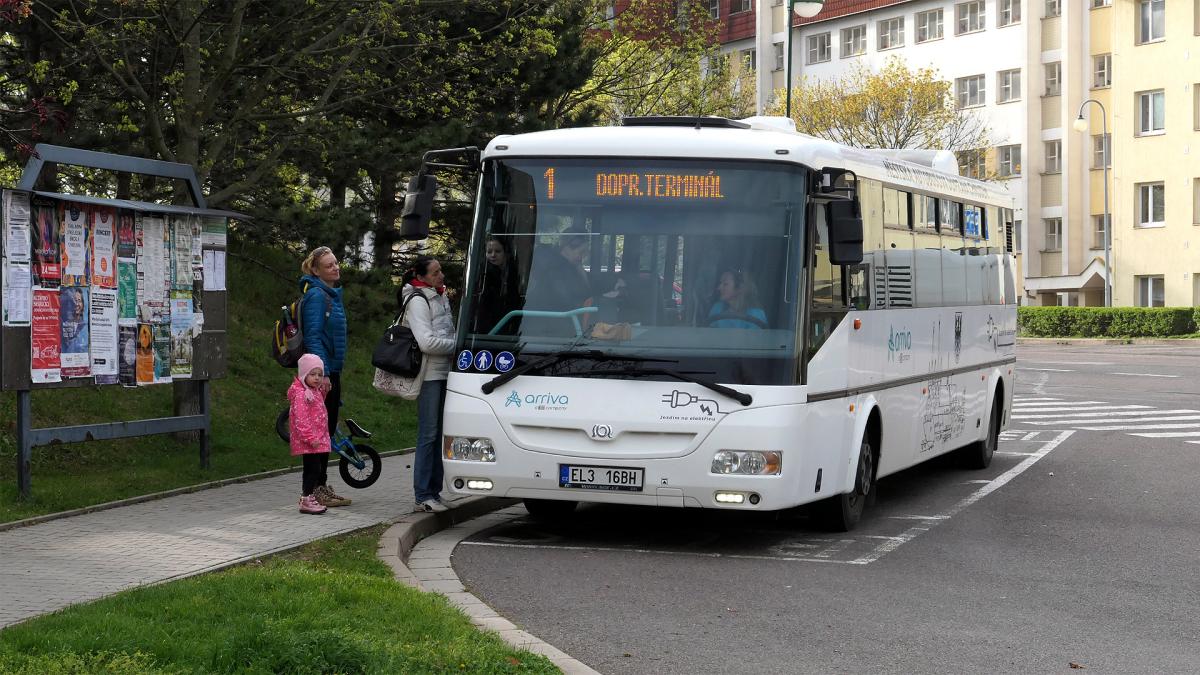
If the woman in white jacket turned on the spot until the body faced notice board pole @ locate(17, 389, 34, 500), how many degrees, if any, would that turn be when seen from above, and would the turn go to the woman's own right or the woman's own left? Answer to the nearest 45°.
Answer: approximately 180°

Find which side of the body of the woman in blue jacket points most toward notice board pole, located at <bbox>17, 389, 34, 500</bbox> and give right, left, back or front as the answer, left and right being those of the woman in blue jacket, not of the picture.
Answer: back

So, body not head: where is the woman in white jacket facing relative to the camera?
to the viewer's right

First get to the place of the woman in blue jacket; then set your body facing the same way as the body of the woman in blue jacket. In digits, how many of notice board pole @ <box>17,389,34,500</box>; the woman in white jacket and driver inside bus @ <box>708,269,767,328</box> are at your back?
1

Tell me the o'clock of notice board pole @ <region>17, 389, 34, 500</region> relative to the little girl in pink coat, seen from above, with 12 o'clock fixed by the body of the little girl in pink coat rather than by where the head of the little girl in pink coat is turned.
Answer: The notice board pole is roughly at 5 o'clock from the little girl in pink coat.

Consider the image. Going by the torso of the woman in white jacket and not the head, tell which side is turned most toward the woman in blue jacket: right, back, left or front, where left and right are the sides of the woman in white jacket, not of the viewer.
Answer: back

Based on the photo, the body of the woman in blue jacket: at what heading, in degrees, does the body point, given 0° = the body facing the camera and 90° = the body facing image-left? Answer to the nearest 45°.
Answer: approximately 270°

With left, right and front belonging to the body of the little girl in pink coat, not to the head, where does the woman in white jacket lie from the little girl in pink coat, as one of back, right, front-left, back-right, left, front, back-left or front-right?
front-left

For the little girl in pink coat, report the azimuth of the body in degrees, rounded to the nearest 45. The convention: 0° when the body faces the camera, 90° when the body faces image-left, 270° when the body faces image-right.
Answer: approximately 315°

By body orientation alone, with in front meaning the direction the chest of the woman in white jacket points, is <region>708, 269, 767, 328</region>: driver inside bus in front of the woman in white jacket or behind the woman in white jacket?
in front
